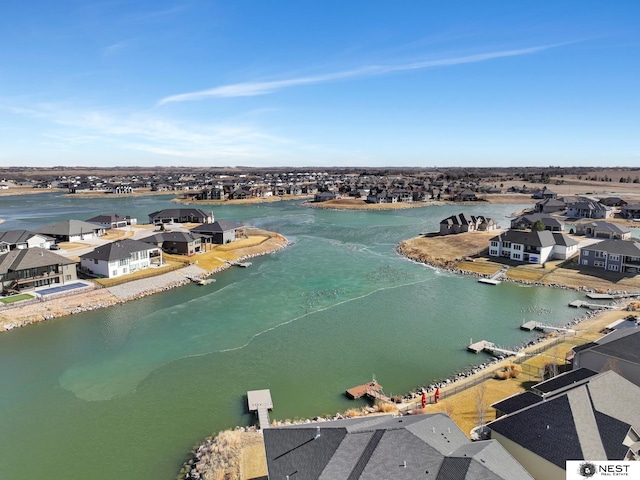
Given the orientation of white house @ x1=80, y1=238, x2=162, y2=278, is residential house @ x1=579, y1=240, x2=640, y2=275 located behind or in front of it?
behind

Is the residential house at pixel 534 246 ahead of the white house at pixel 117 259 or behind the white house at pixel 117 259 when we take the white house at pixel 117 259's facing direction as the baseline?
behind

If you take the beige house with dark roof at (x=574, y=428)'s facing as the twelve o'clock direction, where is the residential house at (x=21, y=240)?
The residential house is roughly at 5 o'clock from the beige house with dark roof.

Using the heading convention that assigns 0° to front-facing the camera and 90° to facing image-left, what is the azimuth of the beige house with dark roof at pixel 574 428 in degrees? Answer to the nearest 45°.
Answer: approximately 315°
